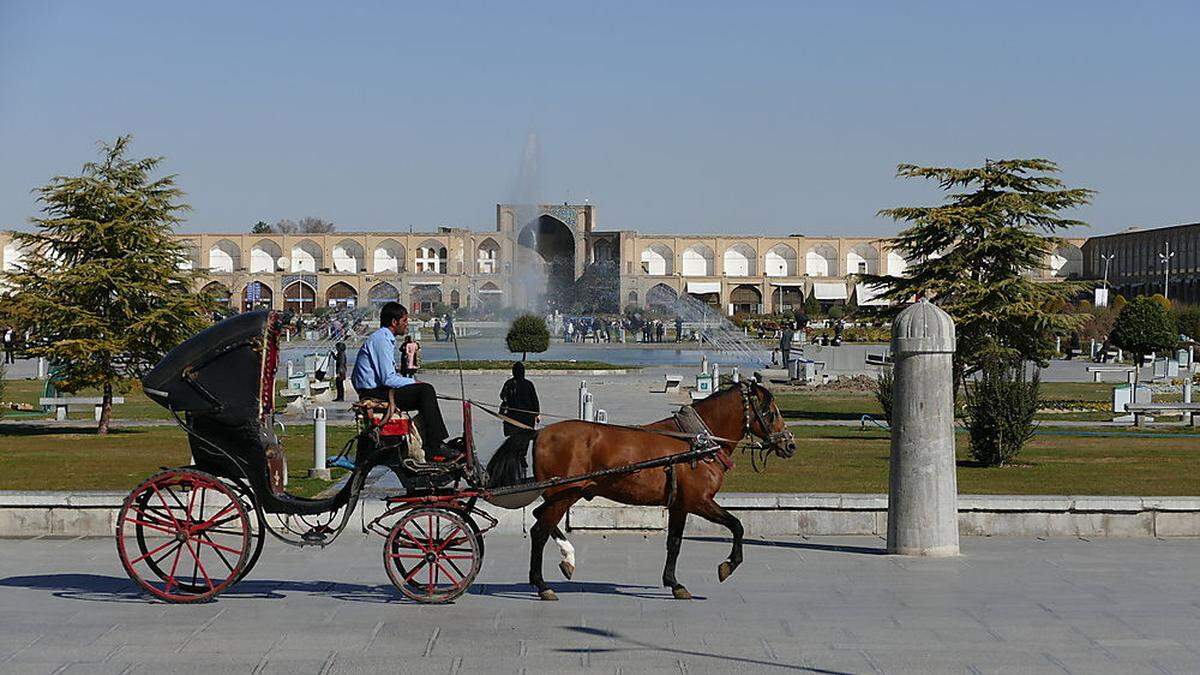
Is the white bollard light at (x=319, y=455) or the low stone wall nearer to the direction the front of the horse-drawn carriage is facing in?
the low stone wall

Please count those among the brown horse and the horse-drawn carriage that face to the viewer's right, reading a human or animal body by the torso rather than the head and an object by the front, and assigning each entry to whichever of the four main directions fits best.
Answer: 2

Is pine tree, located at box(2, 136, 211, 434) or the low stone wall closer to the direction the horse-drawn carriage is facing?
the low stone wall

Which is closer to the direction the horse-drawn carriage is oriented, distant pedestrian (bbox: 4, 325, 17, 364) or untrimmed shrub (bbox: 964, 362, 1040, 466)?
the untrimmed shrub

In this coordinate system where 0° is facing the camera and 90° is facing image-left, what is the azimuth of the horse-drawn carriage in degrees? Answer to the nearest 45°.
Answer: approximately 270°

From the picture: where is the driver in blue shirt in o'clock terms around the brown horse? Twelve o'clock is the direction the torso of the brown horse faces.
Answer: The driver in blue shirt is roughly at 6 o'clock from the brown horse.

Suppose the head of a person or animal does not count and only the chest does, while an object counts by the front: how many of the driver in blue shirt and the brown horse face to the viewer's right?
2

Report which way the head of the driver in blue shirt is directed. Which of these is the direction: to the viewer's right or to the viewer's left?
to the viewer's right

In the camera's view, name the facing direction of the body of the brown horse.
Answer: to the viewer's right

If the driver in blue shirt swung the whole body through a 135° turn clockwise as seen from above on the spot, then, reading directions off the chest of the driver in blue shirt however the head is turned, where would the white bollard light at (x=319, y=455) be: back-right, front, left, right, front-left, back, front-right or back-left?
back-right

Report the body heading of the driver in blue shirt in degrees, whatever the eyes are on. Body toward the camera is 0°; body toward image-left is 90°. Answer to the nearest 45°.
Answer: approximately 270°
